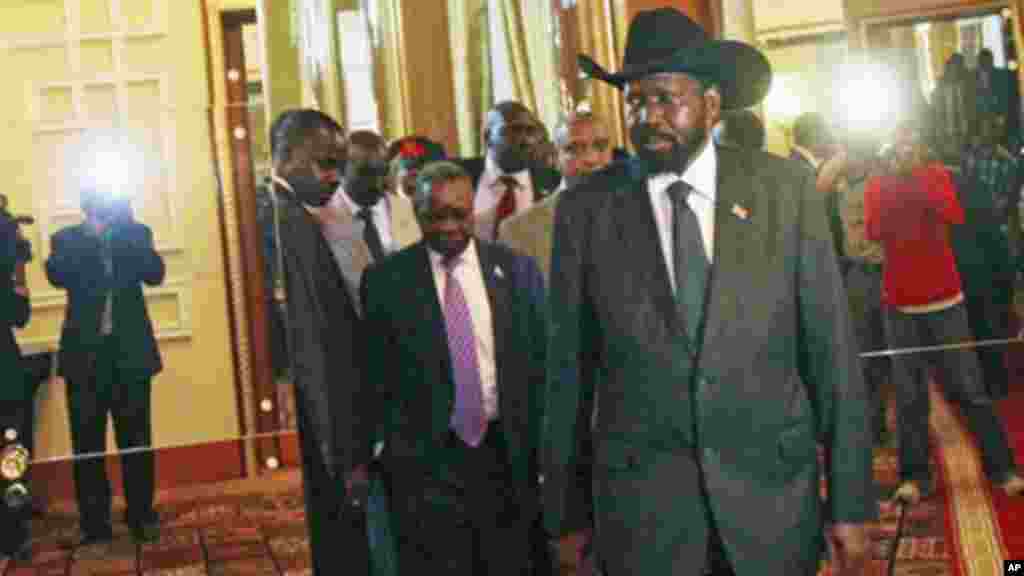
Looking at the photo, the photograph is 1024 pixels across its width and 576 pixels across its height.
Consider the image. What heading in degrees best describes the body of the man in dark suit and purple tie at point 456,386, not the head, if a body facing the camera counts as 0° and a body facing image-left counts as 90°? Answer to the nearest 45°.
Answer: approximately 0°

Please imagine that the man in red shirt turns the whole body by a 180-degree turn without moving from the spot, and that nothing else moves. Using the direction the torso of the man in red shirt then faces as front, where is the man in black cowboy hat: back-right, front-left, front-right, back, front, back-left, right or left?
back

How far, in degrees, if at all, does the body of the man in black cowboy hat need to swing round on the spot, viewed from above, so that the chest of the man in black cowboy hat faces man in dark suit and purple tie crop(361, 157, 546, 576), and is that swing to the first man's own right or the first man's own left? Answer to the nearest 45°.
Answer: approximately 135° to the first man's own right

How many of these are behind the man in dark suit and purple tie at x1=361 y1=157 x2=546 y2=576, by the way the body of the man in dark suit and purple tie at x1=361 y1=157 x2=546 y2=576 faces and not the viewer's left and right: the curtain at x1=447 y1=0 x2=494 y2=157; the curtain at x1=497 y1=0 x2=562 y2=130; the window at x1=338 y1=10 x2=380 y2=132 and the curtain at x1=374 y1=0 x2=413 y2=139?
4

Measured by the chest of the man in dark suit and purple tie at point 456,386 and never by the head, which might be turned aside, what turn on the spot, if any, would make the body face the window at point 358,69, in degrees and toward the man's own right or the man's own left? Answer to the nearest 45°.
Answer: approximately 180°

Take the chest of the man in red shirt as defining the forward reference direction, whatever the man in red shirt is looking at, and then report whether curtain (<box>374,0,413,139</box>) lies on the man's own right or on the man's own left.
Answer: on the man's own right

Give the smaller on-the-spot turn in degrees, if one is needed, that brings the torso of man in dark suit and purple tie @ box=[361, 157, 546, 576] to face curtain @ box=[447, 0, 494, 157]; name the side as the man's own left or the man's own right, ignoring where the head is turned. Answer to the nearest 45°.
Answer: approximately 180°

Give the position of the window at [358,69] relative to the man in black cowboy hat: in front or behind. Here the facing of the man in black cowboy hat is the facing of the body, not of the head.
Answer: behind

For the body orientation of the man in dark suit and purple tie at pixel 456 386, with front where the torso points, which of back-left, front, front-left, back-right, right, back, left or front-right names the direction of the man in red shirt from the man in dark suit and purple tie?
back-left

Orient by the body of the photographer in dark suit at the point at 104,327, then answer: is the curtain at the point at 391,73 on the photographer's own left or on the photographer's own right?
on the photographer's own left

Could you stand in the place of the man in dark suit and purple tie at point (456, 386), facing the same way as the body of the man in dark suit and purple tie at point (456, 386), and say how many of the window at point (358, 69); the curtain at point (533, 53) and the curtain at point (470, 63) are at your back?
3

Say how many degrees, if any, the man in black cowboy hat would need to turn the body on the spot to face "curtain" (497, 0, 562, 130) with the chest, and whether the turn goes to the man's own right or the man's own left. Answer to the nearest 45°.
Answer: approximately 180°

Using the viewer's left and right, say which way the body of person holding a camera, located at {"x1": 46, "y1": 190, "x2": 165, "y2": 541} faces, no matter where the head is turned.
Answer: facing the viewer
